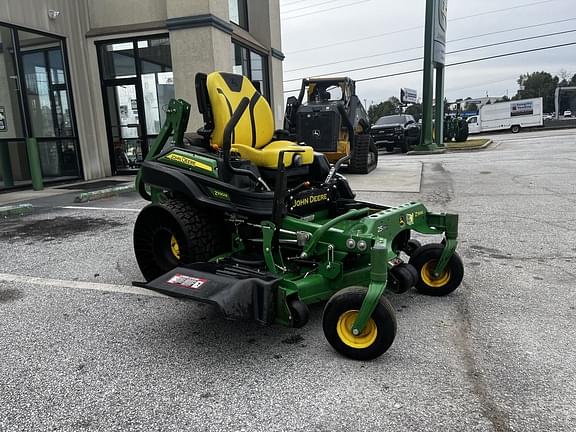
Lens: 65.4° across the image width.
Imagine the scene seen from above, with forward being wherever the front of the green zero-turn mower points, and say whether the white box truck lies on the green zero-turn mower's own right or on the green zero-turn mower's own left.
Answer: on the green zero-turn mower's own left

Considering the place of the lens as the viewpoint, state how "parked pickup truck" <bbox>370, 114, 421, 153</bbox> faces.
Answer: facing the viewer and to the left of the viewer

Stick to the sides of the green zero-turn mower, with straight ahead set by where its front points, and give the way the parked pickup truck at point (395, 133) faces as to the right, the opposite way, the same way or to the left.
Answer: to the right

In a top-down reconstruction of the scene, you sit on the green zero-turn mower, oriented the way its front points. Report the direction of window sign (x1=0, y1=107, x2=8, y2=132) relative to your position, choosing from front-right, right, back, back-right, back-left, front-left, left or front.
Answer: back

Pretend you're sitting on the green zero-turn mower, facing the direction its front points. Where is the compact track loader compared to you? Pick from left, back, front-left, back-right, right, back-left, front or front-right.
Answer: back-left

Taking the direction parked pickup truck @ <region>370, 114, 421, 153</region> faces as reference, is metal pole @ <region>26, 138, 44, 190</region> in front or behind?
in front

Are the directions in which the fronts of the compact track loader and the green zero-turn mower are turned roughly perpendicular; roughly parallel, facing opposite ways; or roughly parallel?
roughly perpendicular

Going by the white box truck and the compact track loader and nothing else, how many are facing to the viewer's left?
1

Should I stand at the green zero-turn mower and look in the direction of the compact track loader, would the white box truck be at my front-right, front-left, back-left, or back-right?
front-right

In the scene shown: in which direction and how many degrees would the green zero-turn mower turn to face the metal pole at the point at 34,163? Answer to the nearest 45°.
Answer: approximately 180°

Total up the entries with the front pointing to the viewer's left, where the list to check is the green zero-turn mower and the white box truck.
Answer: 1

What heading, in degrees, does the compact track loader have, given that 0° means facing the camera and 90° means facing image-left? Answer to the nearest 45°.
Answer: approximately 225°

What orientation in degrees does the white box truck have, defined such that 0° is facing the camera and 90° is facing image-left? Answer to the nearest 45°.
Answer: approximately 90°

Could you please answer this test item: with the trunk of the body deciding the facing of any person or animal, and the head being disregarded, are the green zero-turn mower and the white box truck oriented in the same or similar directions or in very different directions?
very different directions

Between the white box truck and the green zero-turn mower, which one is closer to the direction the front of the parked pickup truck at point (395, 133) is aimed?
the green zero-turn mower
